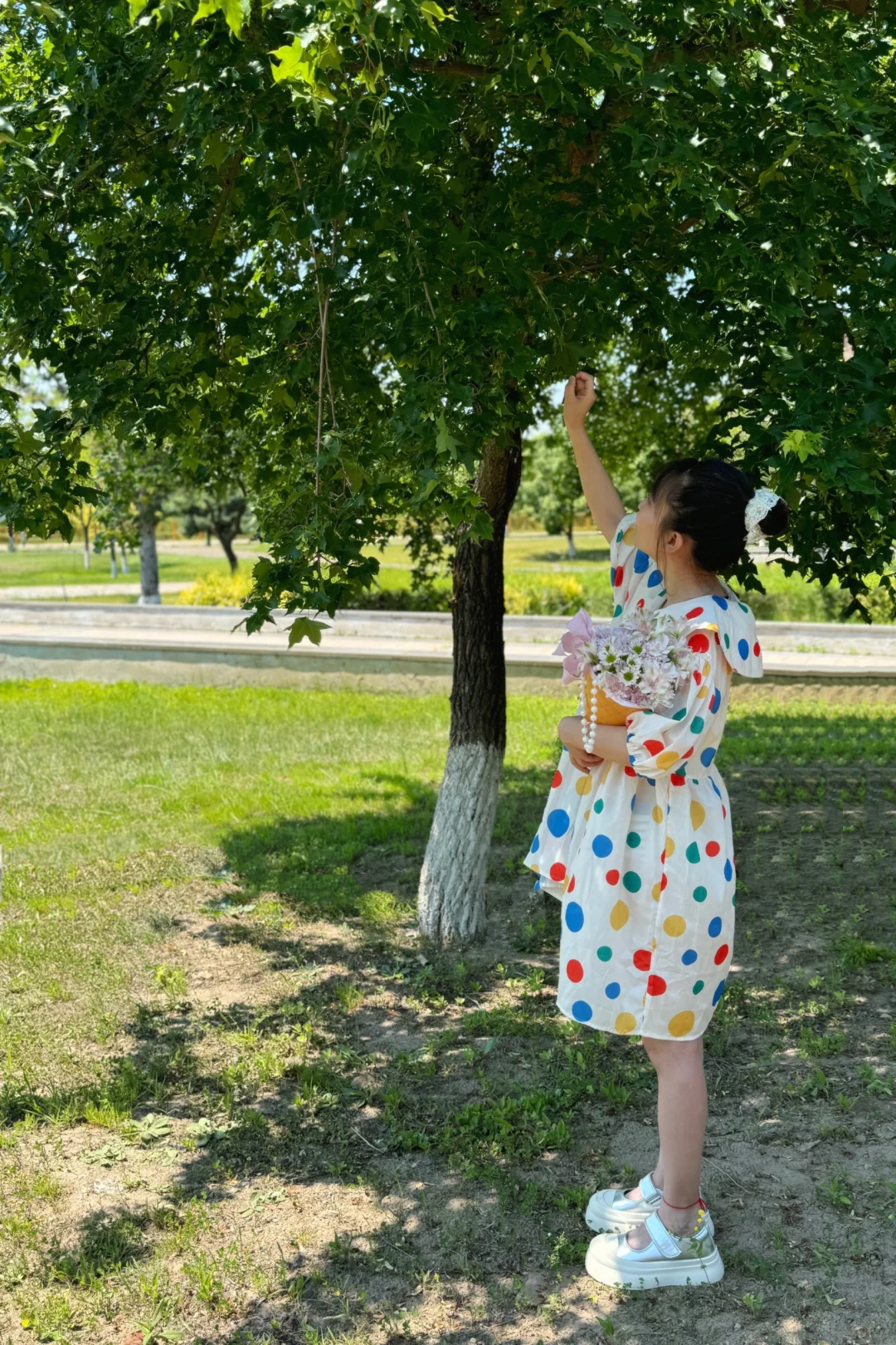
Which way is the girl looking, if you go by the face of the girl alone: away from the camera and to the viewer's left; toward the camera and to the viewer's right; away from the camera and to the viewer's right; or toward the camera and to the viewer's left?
away from the camera and to the viewer's left

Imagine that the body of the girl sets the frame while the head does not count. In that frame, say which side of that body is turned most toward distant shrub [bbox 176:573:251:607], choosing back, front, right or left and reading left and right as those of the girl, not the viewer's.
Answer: right

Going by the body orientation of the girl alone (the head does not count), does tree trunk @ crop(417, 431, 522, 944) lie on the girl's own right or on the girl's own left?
on the girl's own right

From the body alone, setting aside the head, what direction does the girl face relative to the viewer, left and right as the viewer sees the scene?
facing to the left of the viewer
